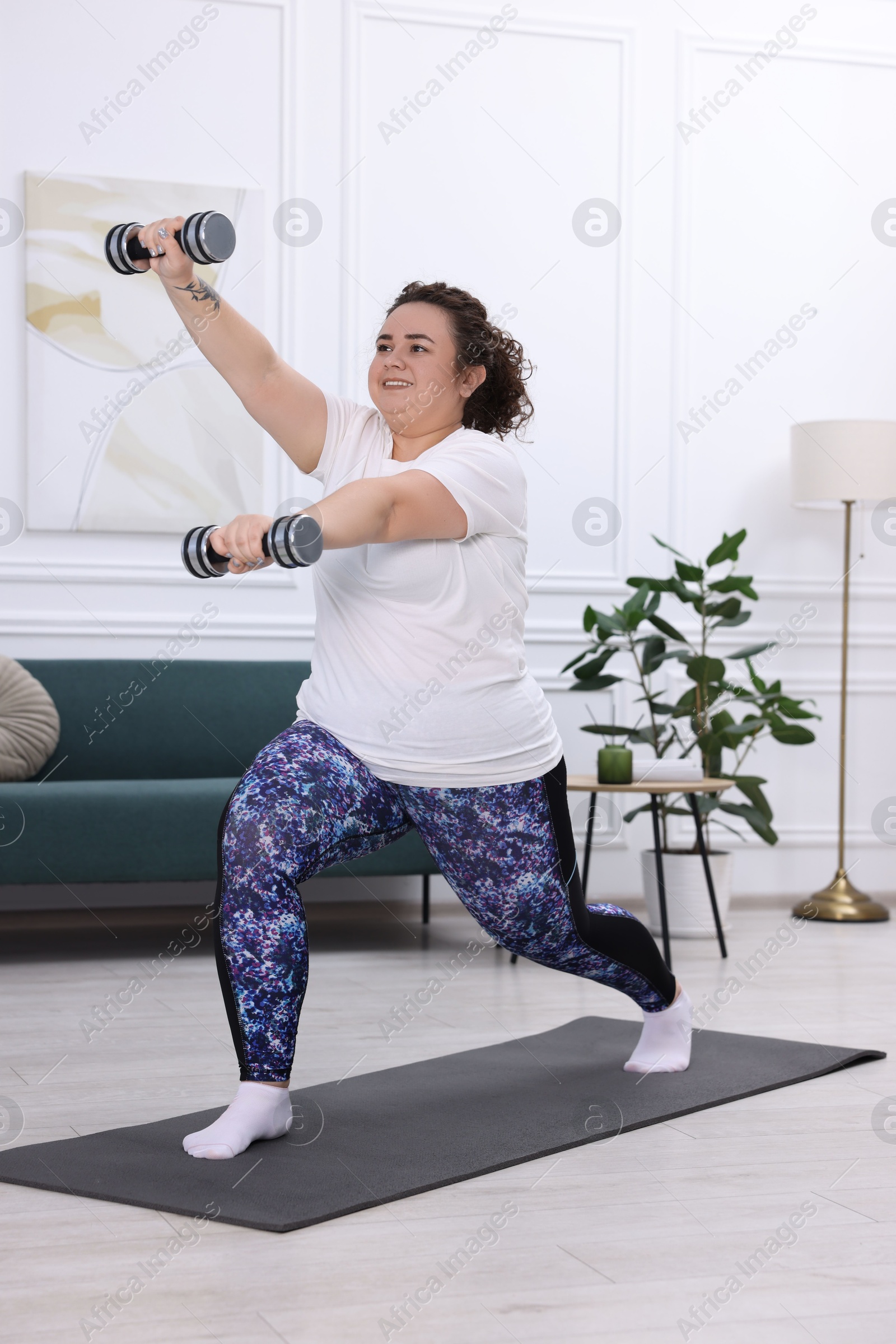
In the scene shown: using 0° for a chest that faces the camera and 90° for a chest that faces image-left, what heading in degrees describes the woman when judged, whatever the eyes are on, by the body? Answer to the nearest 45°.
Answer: approximately 45°

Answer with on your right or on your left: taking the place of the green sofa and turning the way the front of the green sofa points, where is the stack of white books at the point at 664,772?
on your left

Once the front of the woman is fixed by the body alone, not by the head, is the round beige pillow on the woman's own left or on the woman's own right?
on the woman's own right

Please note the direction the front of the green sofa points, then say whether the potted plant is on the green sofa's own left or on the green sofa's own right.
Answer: on the green sofa's own left

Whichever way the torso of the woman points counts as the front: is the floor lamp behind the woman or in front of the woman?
behind

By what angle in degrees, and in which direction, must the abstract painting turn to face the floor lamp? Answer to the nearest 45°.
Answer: approximately 90° to its left

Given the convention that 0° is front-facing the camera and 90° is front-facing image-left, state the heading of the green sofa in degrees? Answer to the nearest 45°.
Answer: approximately 0°

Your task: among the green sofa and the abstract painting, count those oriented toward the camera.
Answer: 2

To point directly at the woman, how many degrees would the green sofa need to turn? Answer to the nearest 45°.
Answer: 0° — it already faces them
